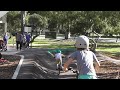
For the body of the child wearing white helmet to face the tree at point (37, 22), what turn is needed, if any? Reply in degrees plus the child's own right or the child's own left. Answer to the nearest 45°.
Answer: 0° — they already face it

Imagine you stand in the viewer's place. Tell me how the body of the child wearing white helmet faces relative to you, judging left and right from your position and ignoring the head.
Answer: facing away from the viewer
